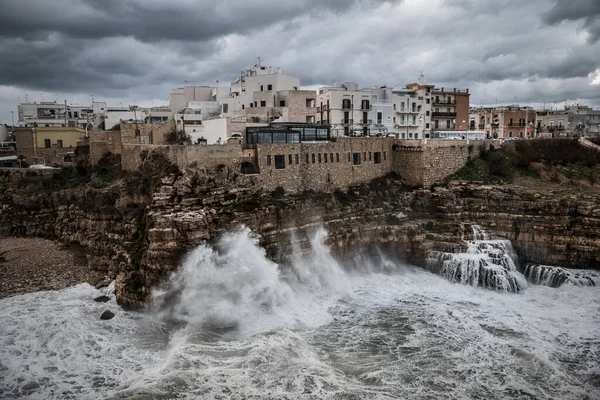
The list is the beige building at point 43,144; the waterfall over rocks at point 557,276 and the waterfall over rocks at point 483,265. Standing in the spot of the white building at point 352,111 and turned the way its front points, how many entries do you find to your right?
1

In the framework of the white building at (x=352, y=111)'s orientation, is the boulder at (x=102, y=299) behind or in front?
in front

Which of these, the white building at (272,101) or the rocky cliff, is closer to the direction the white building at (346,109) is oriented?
the rocky cliff

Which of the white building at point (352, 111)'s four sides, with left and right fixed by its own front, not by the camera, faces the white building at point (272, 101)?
right

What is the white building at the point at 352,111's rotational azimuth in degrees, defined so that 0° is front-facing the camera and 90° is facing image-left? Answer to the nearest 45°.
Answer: approximately 0°

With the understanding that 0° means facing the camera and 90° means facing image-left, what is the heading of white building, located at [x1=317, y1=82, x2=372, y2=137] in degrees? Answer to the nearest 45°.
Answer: approximately 0°

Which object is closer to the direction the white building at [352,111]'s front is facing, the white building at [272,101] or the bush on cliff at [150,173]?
the bush on cliff

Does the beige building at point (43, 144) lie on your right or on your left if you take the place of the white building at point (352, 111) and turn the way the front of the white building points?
on your right

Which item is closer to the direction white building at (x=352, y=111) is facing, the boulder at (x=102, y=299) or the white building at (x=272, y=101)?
the boulder

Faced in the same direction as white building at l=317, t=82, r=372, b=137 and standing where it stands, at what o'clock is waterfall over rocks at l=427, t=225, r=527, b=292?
The waterfall over rocks is roughly at 11 o'clock from the white building.

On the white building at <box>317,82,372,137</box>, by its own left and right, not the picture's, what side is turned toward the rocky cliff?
front
